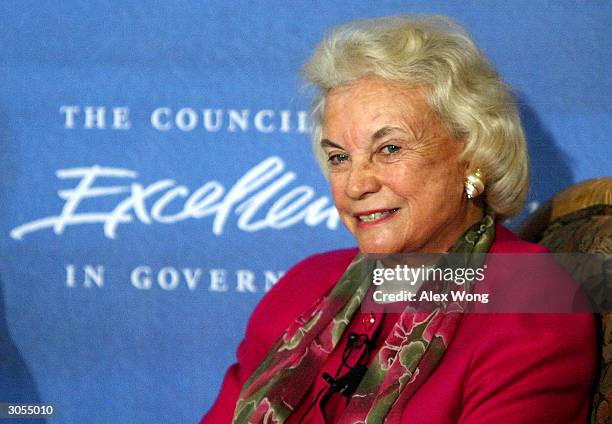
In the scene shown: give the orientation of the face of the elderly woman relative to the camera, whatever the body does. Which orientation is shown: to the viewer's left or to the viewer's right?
to the viewer's left
